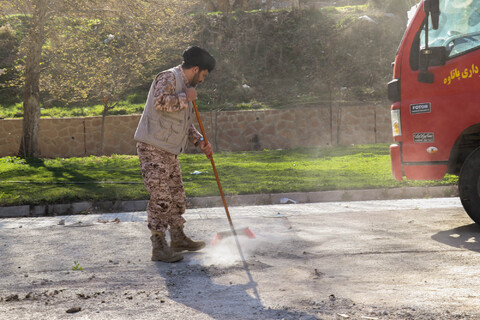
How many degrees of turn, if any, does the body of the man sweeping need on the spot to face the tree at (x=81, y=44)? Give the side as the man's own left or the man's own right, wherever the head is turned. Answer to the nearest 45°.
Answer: approximately 90° to the man's own left

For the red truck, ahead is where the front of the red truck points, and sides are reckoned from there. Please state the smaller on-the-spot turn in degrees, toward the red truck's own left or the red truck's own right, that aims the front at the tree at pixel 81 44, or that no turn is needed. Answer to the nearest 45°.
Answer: approximately 45° to the red truck's own right

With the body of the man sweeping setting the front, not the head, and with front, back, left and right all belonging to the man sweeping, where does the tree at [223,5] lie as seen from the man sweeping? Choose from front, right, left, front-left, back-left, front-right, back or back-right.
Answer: left

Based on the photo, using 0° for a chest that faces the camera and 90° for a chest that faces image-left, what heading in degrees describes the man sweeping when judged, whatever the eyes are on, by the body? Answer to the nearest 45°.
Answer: approximately 270°

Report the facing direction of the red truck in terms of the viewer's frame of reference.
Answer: facing to the left of the viewer

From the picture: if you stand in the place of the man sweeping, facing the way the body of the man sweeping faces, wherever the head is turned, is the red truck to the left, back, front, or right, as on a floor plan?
front

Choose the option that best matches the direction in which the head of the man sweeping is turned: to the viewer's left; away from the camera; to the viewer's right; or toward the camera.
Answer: to the viewer's right

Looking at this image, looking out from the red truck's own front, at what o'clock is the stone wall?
The stone wall is roughly at 2 o'clock from the red truck.

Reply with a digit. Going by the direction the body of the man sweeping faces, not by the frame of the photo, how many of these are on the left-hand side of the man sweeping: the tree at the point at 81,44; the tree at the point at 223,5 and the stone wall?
3

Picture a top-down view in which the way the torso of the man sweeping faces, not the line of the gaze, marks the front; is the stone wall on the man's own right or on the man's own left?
on the man's own left

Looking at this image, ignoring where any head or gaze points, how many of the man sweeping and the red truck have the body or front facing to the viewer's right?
1

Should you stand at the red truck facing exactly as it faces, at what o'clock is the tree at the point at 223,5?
The tree is roughly at 2 o'clock from the red truck.
